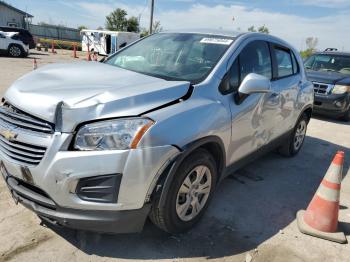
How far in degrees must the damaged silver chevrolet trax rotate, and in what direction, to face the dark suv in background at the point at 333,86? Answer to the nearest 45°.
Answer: approximately 180°

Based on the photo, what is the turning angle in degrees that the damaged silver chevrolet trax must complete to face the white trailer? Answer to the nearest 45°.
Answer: approximately 135° to its right

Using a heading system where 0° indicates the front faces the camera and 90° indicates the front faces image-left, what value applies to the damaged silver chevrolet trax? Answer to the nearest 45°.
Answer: approximately 45°

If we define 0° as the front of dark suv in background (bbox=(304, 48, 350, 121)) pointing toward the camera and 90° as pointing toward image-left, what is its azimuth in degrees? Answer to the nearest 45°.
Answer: approximately 45°

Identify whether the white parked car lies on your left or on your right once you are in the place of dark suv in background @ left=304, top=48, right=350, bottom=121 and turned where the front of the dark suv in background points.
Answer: on your right

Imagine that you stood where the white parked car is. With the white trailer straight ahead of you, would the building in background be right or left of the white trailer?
left
